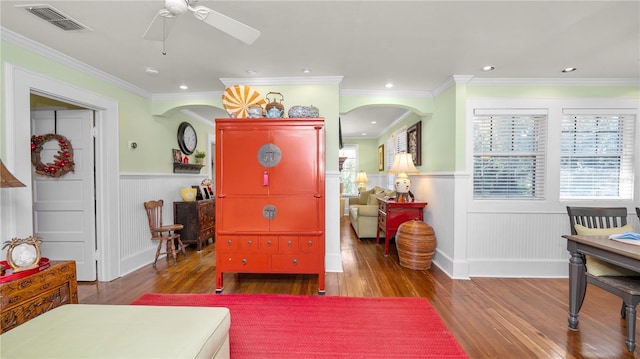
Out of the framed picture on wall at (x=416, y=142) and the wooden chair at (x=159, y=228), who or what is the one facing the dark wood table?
the wooden chair

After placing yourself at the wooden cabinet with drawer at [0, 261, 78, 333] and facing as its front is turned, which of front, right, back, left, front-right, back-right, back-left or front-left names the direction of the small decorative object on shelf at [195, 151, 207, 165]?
left

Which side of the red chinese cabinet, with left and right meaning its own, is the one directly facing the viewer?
front

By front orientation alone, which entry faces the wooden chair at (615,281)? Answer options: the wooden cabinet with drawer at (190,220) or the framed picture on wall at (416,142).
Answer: the wooden cabinet with drawer

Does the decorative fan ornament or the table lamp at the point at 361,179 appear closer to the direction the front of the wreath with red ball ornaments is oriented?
the decorative fan ornament

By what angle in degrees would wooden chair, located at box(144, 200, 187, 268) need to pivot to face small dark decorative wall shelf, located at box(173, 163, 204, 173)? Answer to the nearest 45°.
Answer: approximately 90° to its left

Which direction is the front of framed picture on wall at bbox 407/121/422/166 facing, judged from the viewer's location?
facing to the left of the viewer

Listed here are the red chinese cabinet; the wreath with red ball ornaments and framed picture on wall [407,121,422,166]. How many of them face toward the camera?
2

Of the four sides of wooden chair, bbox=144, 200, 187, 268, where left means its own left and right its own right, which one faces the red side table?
front

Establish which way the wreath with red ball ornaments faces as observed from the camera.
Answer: facing the viewer

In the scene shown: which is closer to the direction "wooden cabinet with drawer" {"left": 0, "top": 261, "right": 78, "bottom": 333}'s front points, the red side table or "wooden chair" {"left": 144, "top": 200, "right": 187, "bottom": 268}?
the red side table

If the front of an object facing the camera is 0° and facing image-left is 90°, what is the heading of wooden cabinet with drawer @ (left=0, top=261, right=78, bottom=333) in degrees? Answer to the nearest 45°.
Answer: approximately 315°

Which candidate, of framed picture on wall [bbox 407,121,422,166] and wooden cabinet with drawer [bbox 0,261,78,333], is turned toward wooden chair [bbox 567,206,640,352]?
the wooden cabinet with drawer

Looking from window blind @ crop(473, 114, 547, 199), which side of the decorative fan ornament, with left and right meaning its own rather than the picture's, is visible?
left

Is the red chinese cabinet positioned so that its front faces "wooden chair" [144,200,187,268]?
no

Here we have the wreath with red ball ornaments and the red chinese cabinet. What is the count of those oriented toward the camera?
2
